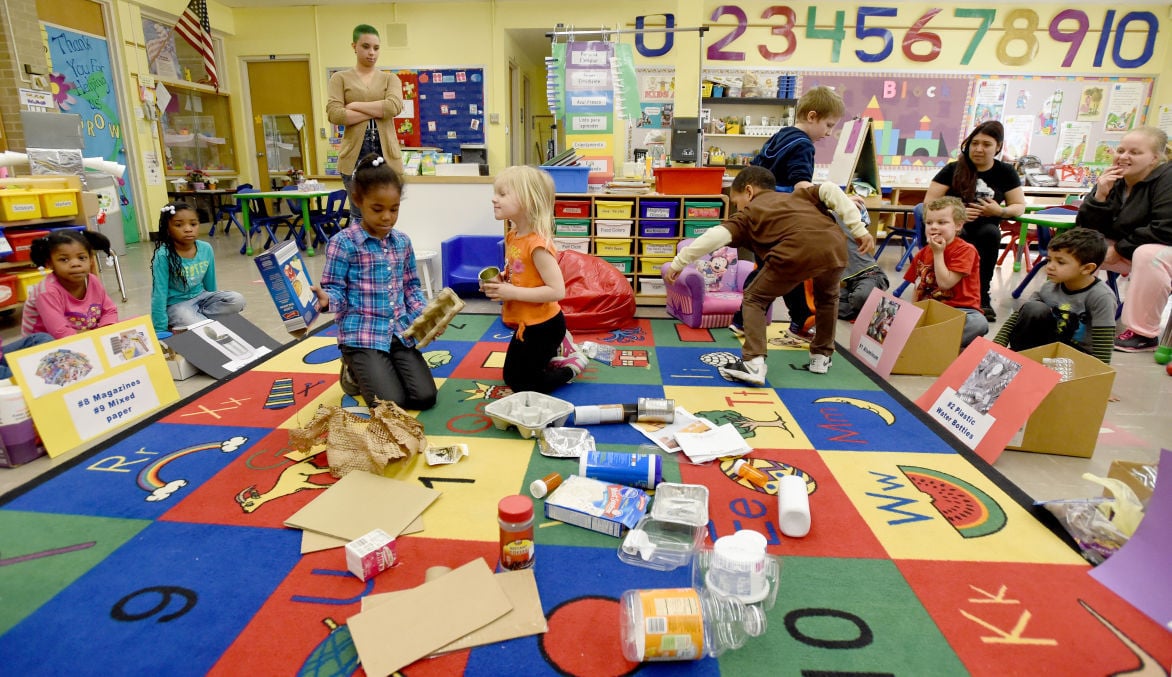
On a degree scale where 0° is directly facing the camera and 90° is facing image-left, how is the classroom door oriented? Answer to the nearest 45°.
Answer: approximately 0°

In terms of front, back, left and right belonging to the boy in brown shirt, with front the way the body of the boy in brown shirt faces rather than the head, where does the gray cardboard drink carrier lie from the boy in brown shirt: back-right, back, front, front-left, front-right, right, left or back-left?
left

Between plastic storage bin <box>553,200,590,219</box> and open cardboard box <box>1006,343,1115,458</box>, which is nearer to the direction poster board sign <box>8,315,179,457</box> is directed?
the open cardboard box

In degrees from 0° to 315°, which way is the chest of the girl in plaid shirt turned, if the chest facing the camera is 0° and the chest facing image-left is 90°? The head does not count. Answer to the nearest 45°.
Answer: approximately 315°

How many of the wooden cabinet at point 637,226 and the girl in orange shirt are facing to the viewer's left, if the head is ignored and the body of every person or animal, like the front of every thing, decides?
1

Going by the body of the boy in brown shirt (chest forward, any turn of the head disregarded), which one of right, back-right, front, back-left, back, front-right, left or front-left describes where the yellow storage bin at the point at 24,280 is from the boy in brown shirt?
front-left

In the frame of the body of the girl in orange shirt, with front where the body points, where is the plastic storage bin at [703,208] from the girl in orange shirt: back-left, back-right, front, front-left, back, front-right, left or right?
back-right

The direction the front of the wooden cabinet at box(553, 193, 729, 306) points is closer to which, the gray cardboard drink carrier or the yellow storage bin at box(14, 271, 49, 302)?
the gray cardboard drink carrier

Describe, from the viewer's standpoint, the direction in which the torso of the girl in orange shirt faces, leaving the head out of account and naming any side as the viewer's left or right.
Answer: facing to the left of the viewer

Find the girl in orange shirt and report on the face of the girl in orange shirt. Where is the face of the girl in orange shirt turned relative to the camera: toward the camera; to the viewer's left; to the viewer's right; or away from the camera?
to the viewer's left

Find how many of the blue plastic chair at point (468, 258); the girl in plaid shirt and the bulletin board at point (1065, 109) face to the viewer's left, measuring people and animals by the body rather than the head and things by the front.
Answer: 0

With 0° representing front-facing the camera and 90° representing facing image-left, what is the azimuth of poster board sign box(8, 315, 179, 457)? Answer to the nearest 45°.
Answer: approximately 315°

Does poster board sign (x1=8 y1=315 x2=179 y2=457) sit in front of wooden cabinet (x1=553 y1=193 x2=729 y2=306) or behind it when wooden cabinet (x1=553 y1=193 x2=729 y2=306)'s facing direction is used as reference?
in front

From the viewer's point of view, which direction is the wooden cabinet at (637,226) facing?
toward the camera

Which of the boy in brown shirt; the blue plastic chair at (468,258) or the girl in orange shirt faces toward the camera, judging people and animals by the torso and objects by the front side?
the blue plastic chair

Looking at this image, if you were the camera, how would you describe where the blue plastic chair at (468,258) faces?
facing the viewer
